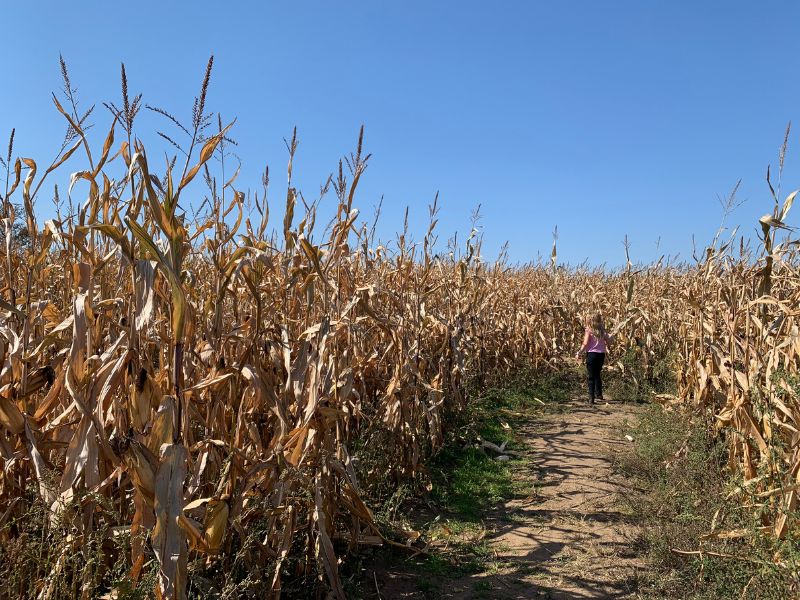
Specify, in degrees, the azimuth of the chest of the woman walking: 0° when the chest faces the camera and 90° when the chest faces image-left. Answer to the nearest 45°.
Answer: approximately 180°
